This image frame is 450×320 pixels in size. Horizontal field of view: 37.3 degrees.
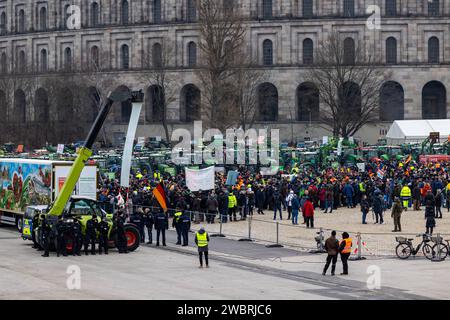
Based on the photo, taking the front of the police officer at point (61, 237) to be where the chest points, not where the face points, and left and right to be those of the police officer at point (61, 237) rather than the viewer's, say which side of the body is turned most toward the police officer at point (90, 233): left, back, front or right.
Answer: right

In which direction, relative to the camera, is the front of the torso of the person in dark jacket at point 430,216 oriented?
away from the camera

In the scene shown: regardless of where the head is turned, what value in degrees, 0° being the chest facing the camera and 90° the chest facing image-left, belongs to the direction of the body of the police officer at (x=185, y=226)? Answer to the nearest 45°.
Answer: approximately 180°

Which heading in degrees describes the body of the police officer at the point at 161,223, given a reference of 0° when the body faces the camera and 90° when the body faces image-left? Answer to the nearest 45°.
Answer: approximately 180°

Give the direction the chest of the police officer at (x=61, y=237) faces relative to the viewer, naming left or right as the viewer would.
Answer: facing away from the viewer

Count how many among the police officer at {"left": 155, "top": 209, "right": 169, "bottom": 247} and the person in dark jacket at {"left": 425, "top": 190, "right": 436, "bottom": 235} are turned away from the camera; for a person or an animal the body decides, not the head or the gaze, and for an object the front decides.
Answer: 2

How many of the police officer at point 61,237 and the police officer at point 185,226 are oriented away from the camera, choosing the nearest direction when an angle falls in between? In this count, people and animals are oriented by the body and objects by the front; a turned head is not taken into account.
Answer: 2

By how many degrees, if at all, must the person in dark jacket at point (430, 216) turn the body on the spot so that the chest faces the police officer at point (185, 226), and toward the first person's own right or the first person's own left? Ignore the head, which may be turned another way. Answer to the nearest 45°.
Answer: approximately 90° to the first person's own left

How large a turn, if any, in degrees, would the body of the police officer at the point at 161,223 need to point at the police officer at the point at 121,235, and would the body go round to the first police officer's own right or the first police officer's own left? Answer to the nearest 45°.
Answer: approximately 135° to the first police officer's own left
